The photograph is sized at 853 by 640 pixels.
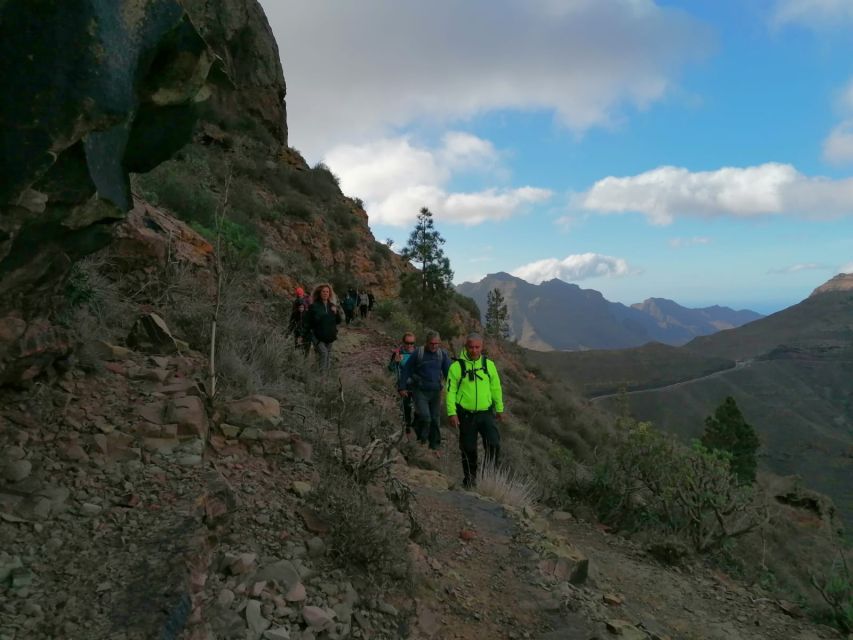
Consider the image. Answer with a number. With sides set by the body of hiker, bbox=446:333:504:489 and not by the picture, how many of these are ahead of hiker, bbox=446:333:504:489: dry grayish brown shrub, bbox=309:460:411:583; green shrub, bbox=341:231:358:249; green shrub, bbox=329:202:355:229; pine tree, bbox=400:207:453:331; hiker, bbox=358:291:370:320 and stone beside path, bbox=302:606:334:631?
2

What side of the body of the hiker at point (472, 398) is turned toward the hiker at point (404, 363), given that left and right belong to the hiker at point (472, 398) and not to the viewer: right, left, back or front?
back

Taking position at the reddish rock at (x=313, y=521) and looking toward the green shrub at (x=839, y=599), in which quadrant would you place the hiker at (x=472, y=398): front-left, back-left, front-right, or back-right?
front-left

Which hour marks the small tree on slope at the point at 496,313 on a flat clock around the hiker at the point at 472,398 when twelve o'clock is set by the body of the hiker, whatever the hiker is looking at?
The small tree on slope is roughly at 6 o'clock from the hiker.

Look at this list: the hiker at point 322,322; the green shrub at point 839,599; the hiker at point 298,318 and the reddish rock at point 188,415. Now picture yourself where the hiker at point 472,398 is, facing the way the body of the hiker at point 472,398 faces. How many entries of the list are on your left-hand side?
1

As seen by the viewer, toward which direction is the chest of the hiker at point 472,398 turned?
toward the camera

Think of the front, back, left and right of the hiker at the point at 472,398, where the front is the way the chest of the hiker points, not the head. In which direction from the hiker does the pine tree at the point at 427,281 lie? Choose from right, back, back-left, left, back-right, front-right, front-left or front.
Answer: back

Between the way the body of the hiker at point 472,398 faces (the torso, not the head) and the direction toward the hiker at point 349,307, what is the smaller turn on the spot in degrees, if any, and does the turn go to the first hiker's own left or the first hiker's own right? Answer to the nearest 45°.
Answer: approximately 180°

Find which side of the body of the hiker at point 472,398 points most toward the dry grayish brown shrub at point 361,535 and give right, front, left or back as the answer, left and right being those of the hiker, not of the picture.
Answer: front

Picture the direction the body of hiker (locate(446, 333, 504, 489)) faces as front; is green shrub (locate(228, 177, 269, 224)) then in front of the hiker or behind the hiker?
behind

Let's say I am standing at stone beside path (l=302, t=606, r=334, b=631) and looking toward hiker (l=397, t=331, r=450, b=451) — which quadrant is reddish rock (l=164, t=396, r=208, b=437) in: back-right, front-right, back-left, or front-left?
front-left
